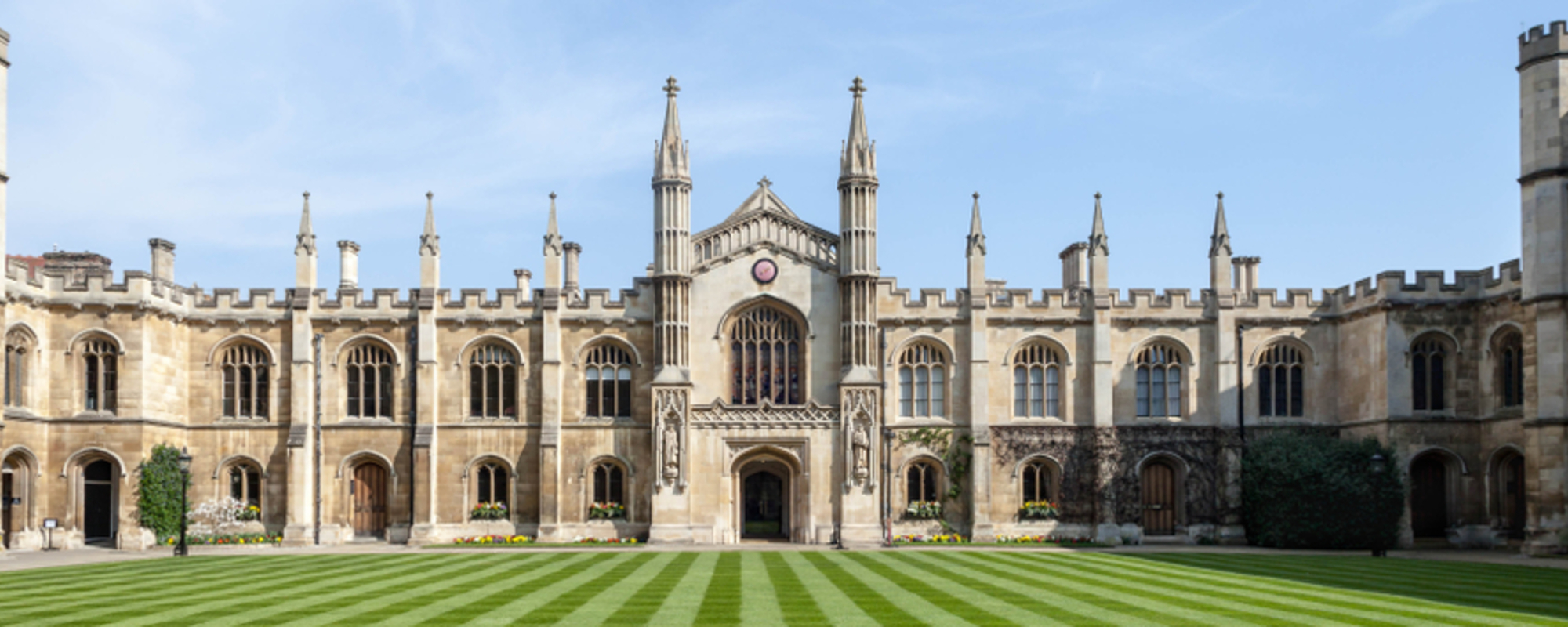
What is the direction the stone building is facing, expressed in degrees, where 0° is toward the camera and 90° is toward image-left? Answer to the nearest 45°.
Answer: approximately 0°

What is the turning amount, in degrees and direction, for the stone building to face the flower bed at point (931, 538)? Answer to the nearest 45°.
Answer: approximately 90° to its left

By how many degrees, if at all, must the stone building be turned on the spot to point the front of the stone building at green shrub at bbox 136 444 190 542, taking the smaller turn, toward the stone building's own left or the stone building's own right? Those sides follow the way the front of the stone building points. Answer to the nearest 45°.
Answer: approximately 90° to the stone building's own right
